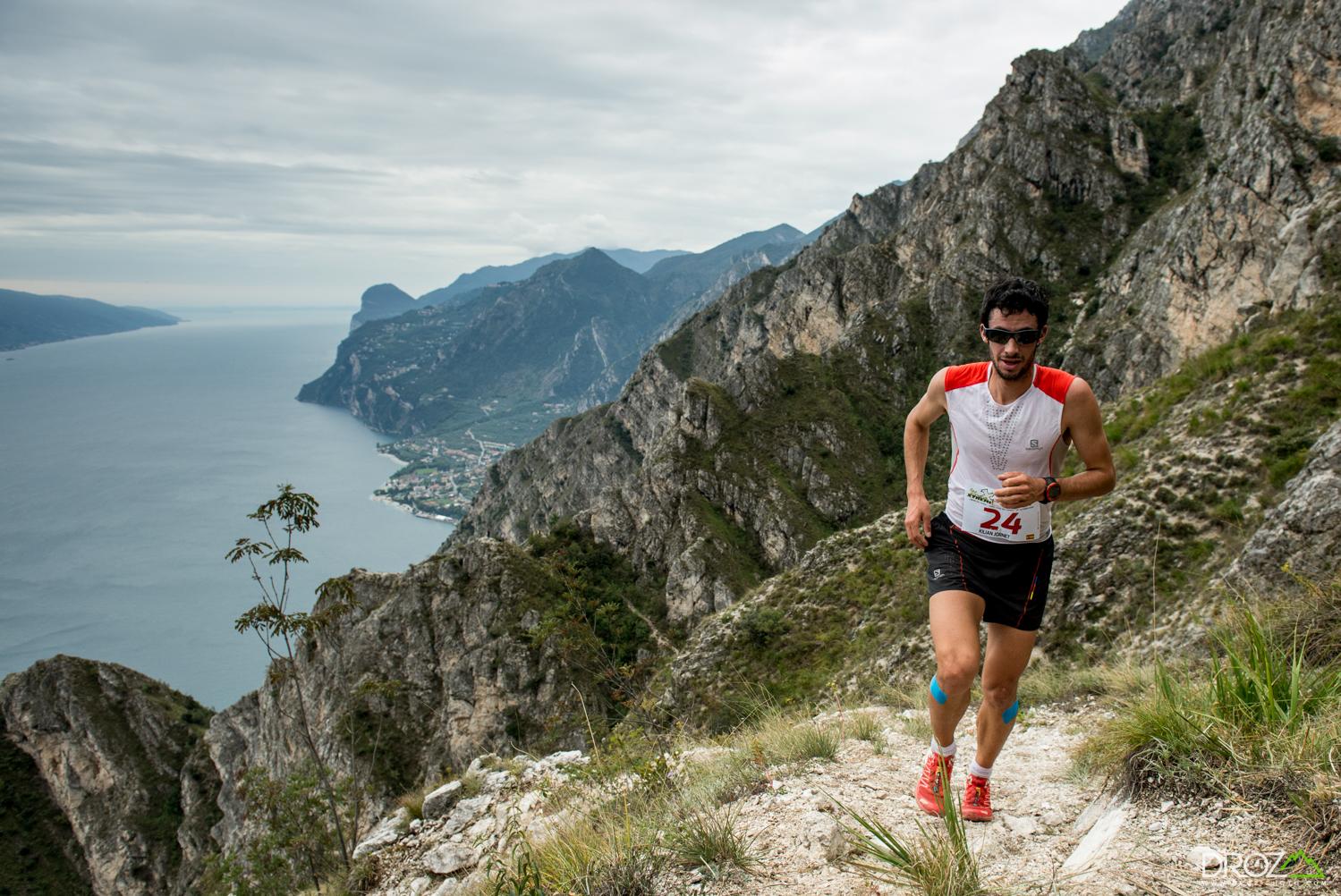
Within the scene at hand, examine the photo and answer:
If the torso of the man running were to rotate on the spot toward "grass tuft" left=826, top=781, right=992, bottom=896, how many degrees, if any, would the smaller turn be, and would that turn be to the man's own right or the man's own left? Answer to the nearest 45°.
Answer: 0° — they already face it

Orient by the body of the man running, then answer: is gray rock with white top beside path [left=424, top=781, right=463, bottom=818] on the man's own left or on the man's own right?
on the man's own right

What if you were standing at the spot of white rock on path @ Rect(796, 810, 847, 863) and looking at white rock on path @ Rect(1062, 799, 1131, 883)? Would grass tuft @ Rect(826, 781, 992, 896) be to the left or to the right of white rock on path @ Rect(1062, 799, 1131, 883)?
right

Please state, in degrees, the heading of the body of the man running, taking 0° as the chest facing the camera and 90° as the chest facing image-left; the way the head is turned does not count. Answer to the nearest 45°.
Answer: approximately 0°
